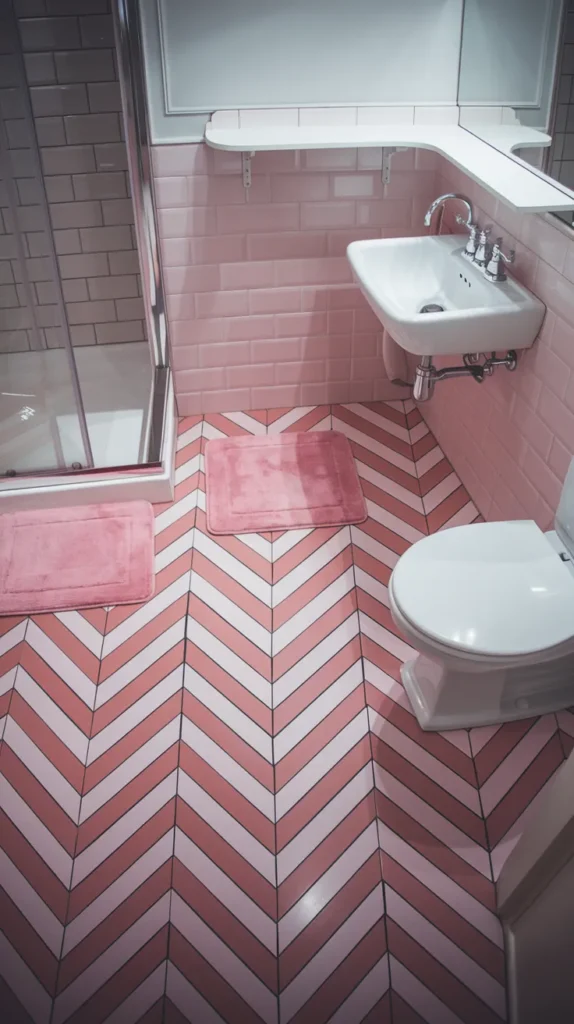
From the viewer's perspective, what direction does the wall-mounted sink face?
to the viewer's left

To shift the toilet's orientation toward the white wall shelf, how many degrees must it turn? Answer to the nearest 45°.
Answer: approximately 90° to its right

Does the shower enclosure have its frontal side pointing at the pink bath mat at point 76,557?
yes

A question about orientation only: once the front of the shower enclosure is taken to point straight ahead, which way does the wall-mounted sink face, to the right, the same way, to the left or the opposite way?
to the right

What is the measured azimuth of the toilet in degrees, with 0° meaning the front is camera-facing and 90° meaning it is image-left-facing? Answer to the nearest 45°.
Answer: approximately 90°

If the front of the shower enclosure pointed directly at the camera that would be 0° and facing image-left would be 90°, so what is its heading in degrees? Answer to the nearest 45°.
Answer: approximately 0°

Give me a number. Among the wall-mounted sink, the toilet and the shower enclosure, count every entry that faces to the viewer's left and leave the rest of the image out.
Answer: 2

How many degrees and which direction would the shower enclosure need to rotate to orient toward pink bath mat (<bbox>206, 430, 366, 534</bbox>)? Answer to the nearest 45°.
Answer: approximately 45° to its left

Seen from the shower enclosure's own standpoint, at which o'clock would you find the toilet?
The toilet is roughly at 11 o'clock from the shower enclosure.
